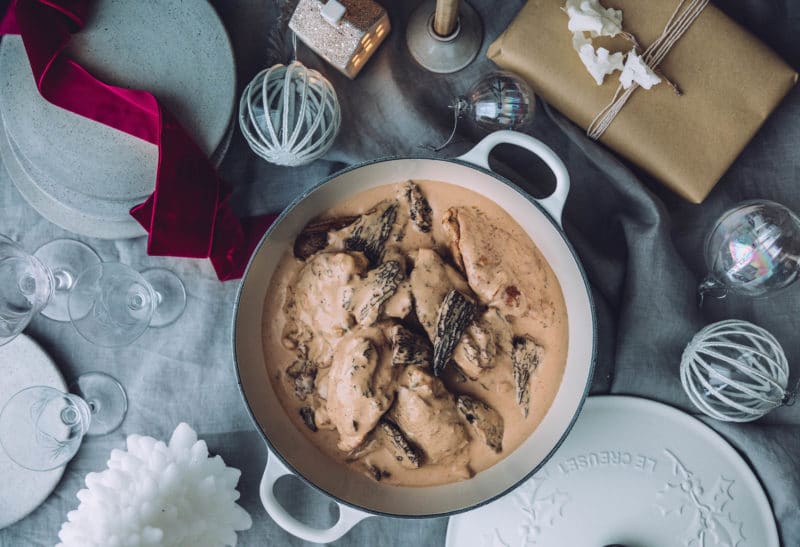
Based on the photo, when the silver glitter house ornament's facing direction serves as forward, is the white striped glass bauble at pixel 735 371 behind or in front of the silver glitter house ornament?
in front

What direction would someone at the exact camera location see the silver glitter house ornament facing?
facing the viewer and to the right of the viewer

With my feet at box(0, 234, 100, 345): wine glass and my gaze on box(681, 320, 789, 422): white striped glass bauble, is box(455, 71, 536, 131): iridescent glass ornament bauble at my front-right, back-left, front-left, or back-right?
front-left
